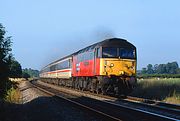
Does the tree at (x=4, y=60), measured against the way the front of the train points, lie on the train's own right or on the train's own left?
on the train's own right

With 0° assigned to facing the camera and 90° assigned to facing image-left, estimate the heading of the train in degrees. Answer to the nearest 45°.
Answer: approximately 315°
